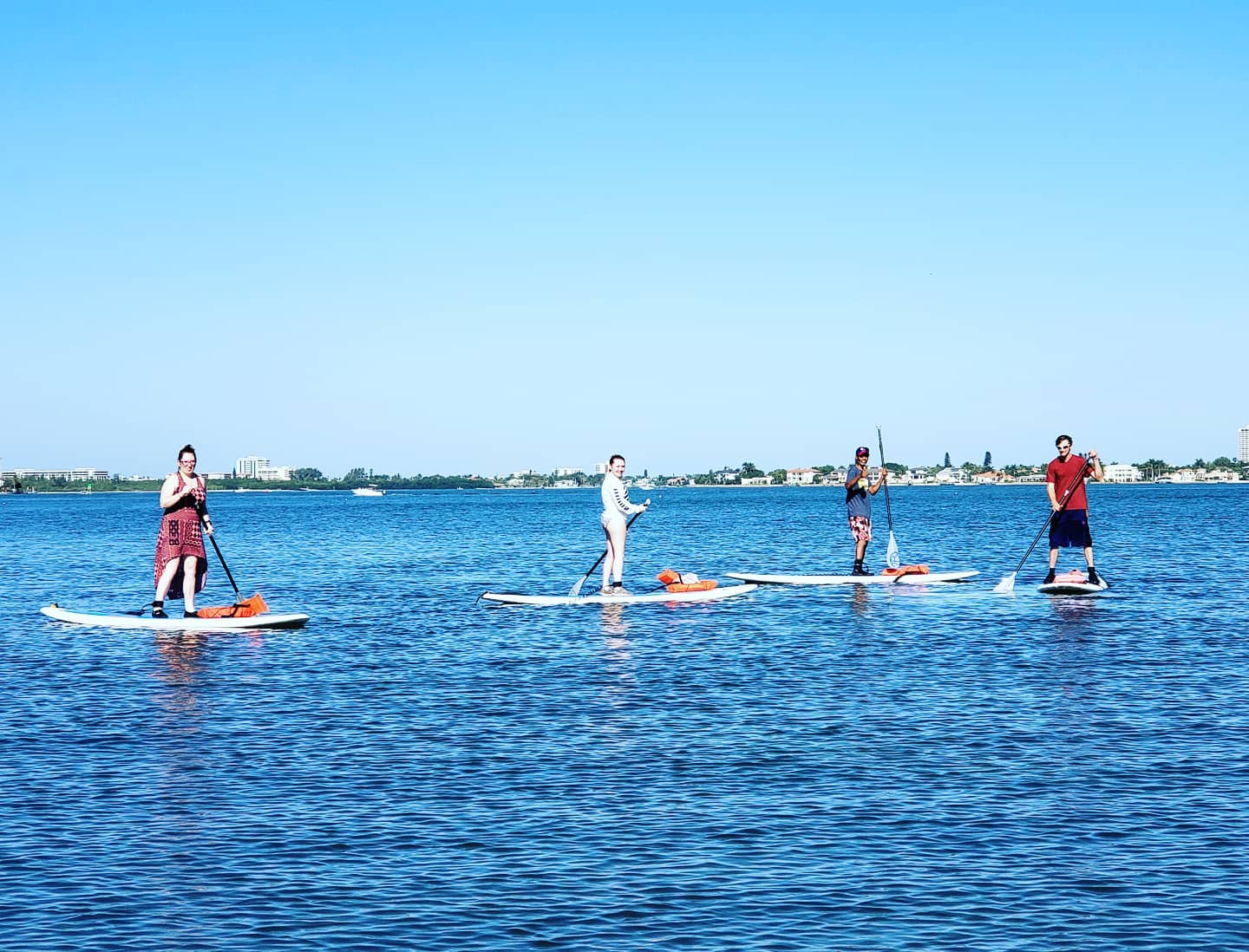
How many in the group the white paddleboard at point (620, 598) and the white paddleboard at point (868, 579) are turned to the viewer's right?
2

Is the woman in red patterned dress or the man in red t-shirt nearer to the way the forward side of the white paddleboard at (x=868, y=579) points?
the man in red t-shirt

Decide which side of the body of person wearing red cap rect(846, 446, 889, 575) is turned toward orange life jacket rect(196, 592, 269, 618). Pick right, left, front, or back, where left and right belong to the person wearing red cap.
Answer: right

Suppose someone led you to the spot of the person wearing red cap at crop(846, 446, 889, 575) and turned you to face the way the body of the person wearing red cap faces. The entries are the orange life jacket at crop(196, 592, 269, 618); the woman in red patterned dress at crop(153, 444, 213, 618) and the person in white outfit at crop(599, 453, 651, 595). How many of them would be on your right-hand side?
3

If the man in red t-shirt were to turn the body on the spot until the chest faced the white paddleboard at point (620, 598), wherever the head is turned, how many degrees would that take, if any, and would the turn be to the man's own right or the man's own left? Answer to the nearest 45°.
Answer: approximately 90° to the man's own right

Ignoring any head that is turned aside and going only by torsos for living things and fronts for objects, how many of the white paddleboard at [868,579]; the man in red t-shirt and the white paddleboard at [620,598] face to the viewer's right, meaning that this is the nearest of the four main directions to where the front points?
2

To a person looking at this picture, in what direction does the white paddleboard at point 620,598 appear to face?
facing to the right of the viewer

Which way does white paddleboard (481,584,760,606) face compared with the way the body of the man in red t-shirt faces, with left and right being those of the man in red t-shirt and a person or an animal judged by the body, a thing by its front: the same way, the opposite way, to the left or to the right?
to the left

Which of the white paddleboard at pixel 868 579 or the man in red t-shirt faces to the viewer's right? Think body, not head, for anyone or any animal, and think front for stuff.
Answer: the white paddleboard

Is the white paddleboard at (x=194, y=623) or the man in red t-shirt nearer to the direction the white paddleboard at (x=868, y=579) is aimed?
the man in red t-shirt

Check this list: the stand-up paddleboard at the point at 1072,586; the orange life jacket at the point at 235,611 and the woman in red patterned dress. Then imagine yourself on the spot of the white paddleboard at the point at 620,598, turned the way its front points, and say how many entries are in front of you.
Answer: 1

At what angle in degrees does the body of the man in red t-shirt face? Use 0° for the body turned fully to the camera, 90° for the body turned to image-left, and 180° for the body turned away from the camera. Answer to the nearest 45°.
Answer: approximately 0°

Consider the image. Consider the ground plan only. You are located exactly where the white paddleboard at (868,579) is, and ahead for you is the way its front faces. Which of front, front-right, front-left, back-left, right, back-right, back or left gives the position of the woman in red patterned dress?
back-right

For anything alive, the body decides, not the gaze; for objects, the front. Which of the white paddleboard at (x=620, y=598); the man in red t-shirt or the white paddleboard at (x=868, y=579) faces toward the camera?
the man in red t-shirt

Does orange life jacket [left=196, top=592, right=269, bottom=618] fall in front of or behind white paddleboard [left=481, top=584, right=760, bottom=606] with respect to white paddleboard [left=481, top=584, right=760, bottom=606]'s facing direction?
behind
